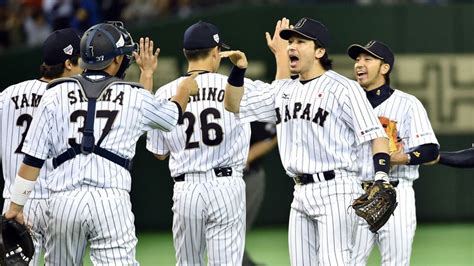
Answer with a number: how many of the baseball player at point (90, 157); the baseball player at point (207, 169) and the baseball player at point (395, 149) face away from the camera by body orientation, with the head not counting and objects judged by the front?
2

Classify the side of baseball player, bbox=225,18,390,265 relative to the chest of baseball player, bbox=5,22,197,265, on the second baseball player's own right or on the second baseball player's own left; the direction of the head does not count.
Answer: on the second baseball player's own right

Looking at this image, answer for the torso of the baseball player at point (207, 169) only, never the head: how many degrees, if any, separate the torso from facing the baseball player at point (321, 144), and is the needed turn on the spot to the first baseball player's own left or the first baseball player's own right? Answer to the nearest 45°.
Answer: approximately 135° to the first baseball player's own right

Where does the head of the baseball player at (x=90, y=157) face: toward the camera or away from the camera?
away from the camera

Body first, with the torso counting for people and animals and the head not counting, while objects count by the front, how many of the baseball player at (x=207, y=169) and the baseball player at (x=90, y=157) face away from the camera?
2

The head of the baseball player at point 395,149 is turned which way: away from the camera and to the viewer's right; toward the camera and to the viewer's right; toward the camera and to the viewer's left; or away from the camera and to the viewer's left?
toward the camera and to the viewer's left

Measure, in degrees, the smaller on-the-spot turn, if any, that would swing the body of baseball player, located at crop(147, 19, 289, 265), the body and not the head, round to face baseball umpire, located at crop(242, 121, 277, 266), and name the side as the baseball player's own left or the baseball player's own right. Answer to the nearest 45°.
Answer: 0° — they already face them

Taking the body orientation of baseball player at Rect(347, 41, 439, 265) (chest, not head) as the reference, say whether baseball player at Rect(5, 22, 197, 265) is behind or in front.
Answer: in front

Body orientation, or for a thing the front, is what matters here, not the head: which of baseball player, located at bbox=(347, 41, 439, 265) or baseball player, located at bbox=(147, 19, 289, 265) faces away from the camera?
baseball player, located at bbox=(147, 19, 289, 265)

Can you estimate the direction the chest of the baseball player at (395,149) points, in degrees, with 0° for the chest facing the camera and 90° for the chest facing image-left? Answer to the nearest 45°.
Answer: approximately 45°

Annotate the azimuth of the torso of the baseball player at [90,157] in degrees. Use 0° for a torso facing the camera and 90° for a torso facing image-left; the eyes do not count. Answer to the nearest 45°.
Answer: approximately 180°

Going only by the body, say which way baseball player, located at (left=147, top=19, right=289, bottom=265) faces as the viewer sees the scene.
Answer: away from the camera
